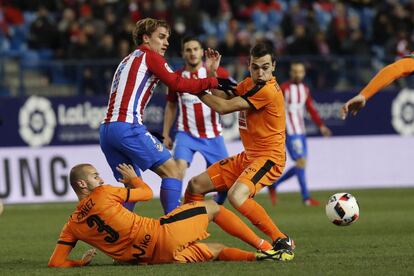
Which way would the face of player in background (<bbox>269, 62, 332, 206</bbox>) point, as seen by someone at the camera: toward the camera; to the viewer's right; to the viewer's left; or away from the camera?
toward the camera

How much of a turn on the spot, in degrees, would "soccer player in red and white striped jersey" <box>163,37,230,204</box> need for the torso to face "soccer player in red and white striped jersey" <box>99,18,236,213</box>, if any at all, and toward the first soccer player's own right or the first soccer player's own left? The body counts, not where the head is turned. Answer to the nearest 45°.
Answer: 0° — they already face them

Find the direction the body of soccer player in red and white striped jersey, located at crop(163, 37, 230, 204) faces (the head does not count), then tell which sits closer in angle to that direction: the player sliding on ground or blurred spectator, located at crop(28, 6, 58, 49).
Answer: the player sliding on ground

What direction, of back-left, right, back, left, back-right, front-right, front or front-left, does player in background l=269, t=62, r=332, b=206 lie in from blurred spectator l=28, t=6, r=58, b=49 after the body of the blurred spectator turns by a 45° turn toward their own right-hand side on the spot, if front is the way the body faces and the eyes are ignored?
left

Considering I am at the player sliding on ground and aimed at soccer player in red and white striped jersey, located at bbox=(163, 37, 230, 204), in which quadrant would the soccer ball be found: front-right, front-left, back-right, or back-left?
front-right

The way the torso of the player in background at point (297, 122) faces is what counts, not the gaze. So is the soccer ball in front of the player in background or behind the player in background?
in front

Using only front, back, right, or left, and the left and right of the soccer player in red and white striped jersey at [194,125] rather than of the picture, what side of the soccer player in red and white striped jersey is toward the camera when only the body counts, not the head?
front

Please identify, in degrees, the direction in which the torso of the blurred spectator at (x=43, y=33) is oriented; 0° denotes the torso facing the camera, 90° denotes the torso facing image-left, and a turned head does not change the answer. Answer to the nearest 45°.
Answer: approximately 0°

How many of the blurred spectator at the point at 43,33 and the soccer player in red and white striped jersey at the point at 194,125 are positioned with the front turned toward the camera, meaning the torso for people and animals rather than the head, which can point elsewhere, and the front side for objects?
2

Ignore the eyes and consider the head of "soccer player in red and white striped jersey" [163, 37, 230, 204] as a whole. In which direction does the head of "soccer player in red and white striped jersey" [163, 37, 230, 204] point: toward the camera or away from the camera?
toward the camera

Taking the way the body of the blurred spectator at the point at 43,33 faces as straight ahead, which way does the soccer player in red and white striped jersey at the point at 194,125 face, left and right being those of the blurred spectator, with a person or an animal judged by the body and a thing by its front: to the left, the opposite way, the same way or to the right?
the same way
